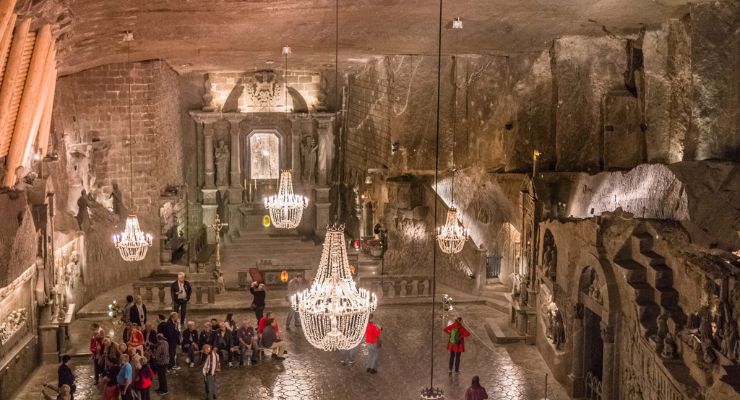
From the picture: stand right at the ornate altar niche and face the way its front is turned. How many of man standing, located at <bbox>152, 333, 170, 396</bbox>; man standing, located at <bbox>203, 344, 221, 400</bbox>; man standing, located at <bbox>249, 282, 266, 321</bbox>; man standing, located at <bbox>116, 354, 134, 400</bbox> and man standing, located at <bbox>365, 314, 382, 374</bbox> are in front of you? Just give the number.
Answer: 5

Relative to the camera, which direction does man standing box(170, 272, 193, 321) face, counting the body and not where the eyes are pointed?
toward the camera

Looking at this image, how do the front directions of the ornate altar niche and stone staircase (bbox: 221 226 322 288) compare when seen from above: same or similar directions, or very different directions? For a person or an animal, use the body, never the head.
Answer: same or similar directions

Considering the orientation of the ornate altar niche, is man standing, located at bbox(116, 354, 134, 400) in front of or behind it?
in front

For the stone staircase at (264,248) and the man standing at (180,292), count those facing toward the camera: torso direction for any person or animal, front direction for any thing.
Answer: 2

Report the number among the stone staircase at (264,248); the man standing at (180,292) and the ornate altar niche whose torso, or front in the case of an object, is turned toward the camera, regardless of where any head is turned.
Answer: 3

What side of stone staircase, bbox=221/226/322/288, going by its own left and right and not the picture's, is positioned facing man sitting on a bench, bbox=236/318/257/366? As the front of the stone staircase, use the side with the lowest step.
front

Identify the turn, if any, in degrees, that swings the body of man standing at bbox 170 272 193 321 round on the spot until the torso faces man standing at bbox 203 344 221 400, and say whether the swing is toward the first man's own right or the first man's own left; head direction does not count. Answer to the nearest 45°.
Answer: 0° — they already face them

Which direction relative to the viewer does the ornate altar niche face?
toward the camera

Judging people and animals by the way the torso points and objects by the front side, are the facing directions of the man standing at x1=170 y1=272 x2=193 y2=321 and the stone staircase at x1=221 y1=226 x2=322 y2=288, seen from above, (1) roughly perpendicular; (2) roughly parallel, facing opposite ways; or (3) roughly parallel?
roughly parallel

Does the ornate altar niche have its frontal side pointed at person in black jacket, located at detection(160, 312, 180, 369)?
yes

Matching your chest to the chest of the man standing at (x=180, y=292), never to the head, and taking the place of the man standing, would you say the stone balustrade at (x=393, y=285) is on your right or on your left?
on your left

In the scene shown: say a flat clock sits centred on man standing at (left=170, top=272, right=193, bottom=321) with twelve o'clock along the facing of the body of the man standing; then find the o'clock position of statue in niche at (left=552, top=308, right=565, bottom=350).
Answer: The statue in niche is roughly at 10 o'clock from the man standing.

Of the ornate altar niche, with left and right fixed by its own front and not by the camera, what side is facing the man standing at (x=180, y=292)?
front

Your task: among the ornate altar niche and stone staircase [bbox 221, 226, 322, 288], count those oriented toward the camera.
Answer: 2

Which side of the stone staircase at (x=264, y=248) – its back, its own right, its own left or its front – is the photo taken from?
front
